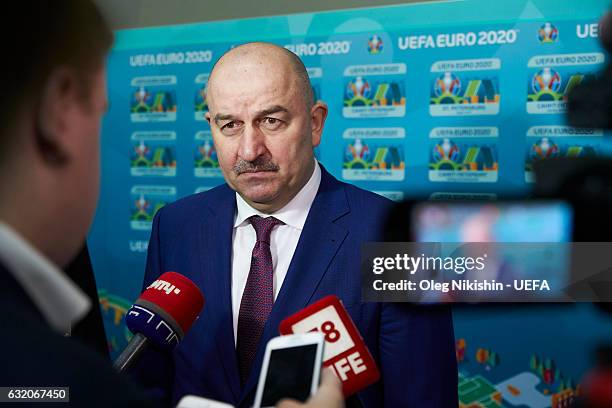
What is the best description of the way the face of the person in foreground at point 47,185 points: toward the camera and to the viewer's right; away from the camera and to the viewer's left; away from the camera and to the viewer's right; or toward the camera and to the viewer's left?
away from the camera and to the viewer's right

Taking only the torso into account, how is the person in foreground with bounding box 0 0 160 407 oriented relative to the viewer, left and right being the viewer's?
facing away from the viewer and to the right of the viewer

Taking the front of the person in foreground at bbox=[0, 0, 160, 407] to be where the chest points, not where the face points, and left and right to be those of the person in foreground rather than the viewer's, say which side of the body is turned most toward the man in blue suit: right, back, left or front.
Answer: front

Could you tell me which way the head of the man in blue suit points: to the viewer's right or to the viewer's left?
to the viewer's left
